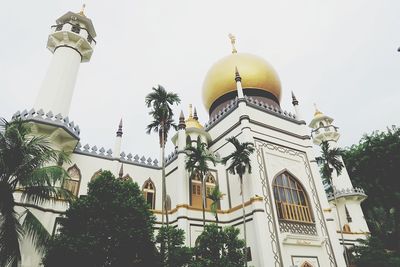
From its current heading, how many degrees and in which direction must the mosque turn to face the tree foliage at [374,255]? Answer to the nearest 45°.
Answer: approximately 90° to its left

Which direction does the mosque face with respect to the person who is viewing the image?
facing the viewer and to the right of the viewer

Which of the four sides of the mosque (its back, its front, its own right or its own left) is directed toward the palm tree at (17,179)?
right

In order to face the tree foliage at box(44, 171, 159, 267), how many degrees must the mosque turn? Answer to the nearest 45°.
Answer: approximately 90° to its right
